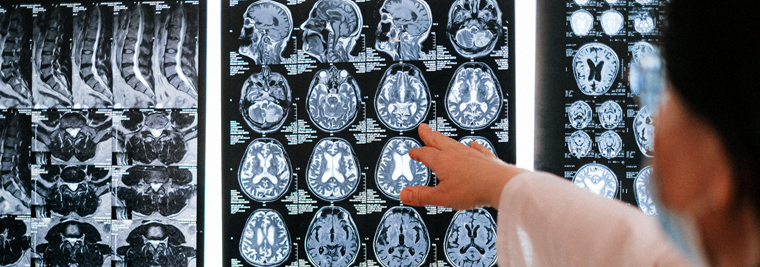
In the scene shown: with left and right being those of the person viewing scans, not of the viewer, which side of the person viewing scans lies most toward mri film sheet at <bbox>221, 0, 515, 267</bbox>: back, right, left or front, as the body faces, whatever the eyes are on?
front

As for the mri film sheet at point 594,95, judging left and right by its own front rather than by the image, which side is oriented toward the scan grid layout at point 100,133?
right

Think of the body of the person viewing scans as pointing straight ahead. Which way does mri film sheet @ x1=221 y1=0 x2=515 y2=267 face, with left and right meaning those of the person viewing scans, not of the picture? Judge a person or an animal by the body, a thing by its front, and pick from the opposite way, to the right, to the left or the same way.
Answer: the opposite way

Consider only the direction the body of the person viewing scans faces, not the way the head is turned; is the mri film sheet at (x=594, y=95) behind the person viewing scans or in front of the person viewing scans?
in front

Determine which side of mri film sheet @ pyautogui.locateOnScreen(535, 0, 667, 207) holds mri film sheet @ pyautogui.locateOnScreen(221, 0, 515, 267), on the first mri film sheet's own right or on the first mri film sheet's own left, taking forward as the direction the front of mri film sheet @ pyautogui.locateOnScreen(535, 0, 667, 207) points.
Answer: on the first mri film sheet's own right

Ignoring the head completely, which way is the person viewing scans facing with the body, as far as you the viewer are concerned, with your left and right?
facing away from the viewer and to the left of the viewer

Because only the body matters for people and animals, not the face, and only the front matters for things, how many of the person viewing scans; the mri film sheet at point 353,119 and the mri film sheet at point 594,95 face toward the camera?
2

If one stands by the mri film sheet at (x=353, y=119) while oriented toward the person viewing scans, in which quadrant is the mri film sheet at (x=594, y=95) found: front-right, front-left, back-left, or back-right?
front-left

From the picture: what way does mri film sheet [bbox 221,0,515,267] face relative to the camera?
toward the camera

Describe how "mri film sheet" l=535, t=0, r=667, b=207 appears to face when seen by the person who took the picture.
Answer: facing the viewer

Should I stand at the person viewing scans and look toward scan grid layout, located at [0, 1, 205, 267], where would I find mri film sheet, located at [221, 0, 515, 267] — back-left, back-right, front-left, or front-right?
front-right

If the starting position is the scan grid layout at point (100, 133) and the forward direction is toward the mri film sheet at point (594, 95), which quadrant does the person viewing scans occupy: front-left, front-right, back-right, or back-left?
front-right

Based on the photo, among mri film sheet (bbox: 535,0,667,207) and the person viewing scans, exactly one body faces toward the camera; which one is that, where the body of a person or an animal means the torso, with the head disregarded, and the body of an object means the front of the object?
the mri film sheet

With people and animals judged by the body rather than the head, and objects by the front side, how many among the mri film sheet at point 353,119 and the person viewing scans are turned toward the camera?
1

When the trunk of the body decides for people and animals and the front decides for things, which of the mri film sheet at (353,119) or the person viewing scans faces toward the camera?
the mri film sheet
